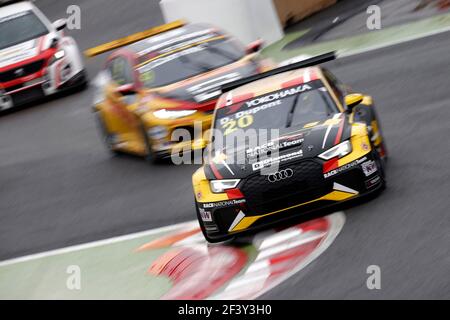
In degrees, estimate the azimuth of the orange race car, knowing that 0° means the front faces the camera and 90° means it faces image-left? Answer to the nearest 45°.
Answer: approximately 315°

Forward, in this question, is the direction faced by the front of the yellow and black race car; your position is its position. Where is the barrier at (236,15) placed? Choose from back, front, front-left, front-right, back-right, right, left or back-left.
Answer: back

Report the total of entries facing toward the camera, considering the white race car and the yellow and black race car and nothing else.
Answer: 2

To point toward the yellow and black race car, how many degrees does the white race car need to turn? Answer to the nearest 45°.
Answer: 0° — it already faces it

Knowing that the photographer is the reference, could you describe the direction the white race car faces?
facing the viewer

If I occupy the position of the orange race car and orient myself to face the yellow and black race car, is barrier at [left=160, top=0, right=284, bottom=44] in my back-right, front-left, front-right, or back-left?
back-left

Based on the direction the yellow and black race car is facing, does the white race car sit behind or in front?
behind

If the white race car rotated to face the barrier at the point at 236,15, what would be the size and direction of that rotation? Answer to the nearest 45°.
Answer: approximately 90° to its left

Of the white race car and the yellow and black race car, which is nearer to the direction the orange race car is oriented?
the yellow and black race car
